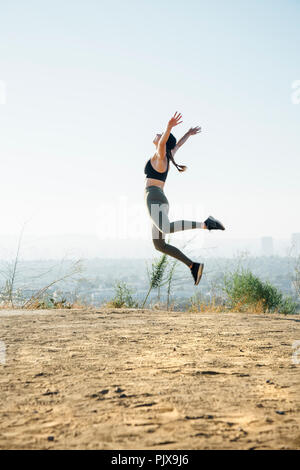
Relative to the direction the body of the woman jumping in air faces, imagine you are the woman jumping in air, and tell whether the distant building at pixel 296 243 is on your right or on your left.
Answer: on your right

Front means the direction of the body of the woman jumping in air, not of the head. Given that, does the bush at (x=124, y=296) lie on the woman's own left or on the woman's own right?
on the woman's own right

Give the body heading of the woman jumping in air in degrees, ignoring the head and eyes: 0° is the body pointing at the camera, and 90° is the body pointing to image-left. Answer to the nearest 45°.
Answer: approximately 90°

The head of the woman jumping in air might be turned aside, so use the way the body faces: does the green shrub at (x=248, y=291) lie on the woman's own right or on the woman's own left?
on the woman's own right
